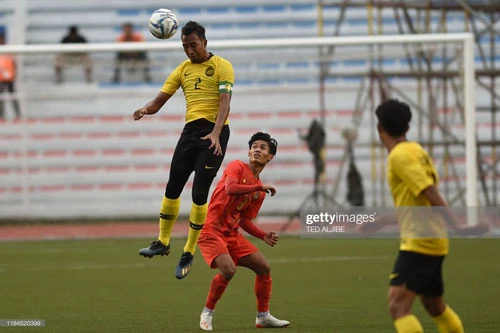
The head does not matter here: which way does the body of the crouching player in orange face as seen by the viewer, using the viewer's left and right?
facing the viewer and to the right of the viewer

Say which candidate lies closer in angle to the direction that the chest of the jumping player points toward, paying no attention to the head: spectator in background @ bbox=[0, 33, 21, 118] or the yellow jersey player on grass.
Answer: the yellow jersey player on grass

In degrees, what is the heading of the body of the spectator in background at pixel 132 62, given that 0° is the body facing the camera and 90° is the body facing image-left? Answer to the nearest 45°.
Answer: approximately 0°

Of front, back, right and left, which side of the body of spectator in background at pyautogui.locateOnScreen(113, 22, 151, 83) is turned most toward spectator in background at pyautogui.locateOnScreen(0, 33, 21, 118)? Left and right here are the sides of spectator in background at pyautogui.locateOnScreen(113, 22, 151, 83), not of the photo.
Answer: right

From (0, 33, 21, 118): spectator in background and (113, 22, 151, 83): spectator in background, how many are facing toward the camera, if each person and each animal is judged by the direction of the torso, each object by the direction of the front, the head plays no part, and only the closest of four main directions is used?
2

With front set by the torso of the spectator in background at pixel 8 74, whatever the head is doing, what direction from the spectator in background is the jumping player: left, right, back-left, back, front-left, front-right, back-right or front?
front

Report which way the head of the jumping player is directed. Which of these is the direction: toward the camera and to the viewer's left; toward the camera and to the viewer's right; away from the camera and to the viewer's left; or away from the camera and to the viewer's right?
toward the camera and to the viewer's left

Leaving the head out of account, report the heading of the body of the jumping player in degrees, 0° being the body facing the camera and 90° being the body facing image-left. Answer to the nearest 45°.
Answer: approximately 45°

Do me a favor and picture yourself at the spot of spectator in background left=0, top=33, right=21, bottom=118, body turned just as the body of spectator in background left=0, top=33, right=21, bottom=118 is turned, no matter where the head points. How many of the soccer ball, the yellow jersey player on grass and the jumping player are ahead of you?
3
